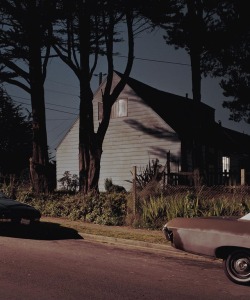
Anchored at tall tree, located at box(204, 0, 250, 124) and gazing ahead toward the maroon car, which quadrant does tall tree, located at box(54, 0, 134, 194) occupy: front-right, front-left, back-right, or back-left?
front-right

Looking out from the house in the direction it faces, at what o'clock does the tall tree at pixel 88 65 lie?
The tall tree is roughly at 2 o'clock from the house.

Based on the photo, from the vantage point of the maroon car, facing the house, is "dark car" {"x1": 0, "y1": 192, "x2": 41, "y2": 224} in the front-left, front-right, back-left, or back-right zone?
front-left

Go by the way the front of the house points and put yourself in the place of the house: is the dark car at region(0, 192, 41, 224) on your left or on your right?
on your right

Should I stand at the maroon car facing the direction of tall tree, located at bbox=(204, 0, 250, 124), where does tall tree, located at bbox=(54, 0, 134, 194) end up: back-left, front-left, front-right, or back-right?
front-left
